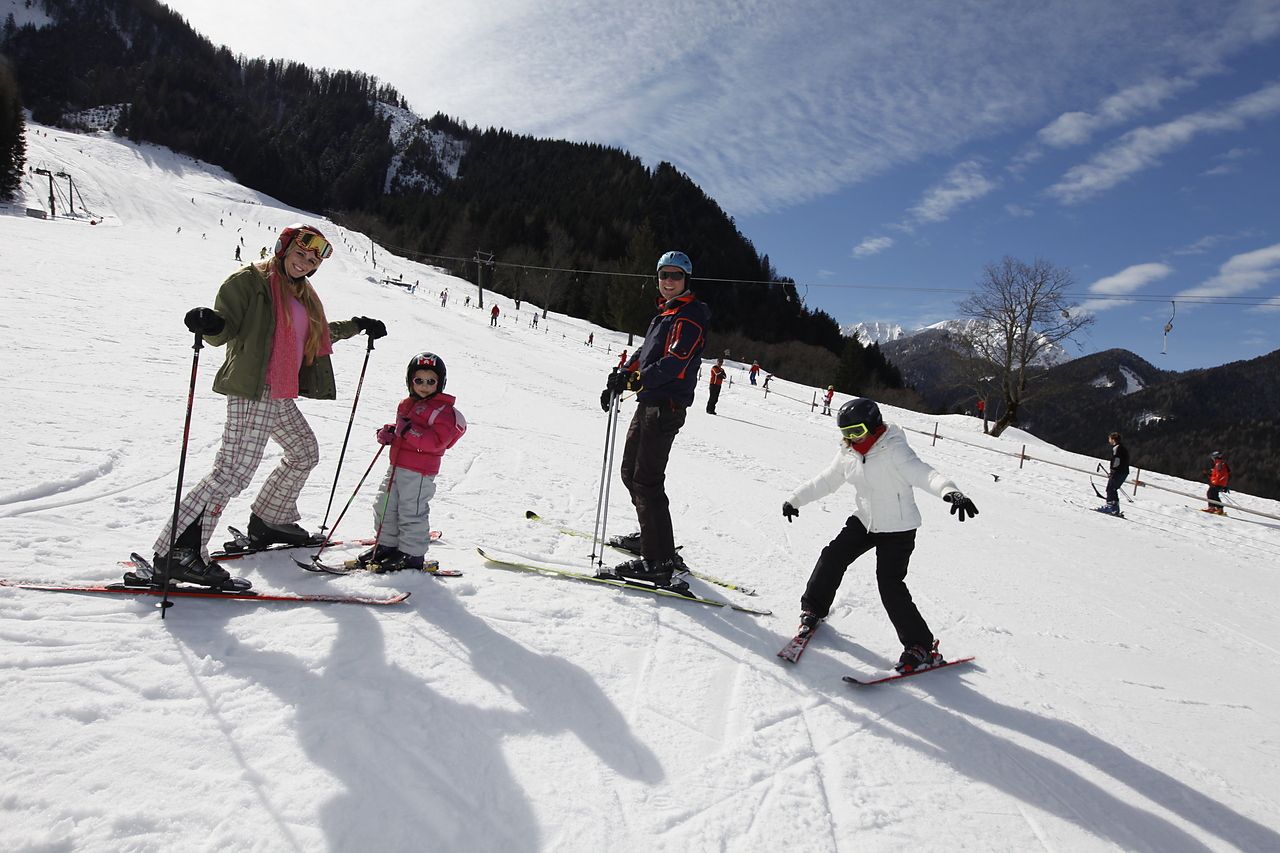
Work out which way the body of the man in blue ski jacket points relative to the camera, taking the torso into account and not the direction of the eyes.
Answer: to the viewer's left

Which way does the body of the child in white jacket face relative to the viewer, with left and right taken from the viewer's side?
facing the viewer and to the left of the viewer

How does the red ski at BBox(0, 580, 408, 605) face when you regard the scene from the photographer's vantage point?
facing to the right of the viewer

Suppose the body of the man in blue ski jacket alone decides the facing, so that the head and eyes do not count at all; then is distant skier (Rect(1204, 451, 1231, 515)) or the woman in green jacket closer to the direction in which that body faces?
the woman in green jacket

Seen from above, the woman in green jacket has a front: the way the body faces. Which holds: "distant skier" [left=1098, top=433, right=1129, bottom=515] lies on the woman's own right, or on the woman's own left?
on the woman's own left

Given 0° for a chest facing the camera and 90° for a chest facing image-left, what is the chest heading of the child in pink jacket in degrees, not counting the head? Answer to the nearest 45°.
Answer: approximately 45°

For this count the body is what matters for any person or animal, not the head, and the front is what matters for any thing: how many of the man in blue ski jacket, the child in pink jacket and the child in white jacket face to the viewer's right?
0

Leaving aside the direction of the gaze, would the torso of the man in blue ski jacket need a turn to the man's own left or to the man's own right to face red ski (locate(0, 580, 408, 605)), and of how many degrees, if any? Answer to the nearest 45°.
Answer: approximately 45° to the man's own left

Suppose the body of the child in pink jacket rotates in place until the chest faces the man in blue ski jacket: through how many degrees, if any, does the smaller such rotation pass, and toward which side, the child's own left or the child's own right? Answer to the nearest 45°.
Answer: approximately 135° to the child's own left

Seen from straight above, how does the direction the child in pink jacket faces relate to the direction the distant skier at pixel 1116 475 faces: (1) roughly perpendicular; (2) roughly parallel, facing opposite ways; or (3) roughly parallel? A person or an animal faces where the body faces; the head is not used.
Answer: roughly perpendicular

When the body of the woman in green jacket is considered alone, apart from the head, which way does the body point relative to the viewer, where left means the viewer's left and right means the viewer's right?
facing the viewer and to the right of the viewer

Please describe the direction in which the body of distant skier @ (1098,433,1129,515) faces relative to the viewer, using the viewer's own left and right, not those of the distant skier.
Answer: facing to the left of the viewer

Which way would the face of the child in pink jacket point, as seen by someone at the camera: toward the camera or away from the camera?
toward the camera

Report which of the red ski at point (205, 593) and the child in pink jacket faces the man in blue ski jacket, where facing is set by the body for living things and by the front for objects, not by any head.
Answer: the red ski
